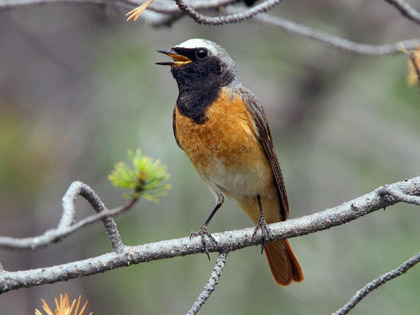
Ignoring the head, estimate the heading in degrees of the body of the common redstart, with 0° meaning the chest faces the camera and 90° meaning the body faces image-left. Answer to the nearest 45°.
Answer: approximately 45°

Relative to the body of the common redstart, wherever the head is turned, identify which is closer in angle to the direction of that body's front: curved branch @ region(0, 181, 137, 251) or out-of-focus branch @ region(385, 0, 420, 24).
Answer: the curved branch

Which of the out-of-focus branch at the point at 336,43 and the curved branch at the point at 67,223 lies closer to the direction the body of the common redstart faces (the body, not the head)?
the curved branch

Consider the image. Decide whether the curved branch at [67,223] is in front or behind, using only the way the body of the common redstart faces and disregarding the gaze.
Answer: in front

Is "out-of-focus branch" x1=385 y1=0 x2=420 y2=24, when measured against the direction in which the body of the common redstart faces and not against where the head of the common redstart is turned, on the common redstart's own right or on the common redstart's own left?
on the common redstart's own left
